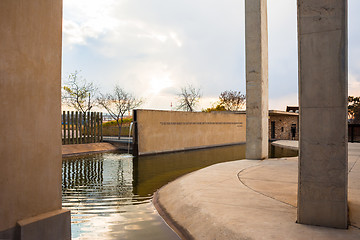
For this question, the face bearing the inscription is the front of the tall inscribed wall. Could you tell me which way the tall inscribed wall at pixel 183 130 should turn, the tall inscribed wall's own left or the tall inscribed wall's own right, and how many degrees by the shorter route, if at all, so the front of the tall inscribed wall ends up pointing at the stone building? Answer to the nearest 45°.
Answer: approximately 90° to the tall inscribed wall's own left

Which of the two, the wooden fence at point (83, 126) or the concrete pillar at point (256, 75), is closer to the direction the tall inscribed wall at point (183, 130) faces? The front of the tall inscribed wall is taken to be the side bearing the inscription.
the concrete pillar

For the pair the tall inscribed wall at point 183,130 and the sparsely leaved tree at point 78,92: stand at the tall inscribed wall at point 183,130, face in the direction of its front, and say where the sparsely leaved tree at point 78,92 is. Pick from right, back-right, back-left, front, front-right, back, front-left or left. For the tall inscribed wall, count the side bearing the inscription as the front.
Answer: back

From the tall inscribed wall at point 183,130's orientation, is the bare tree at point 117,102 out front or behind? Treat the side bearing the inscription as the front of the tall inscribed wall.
behind

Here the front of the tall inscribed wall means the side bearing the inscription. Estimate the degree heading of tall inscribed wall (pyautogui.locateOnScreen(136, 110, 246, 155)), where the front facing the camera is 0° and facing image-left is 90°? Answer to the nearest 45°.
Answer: approximately 315°

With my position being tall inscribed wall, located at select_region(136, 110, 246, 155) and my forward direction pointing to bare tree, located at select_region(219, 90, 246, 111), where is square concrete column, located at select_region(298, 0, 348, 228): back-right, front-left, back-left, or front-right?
back-right

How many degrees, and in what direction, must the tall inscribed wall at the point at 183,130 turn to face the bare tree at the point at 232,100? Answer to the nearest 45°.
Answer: approximately 135° to its left

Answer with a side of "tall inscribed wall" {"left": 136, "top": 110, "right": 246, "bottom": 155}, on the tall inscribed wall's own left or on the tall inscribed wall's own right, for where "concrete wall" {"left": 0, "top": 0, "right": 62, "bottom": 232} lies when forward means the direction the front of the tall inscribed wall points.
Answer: on the tall inscribed wall's own right

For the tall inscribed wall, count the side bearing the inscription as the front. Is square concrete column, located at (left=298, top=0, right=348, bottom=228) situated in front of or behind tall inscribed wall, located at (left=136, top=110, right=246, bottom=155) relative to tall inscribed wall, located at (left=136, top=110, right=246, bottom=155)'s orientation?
in front

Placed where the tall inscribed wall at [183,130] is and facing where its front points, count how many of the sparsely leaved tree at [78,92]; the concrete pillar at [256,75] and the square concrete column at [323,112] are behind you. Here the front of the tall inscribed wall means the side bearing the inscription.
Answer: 1
